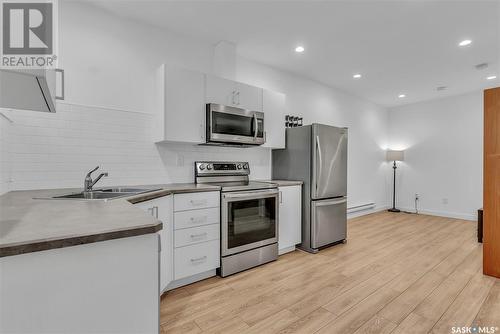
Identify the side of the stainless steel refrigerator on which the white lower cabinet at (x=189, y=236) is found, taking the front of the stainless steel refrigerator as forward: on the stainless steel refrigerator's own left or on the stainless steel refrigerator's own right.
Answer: on the stainless steel refrigerator's own right

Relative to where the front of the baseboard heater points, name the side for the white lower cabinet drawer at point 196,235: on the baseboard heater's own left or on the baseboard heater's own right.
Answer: on the baseboard heater's own right

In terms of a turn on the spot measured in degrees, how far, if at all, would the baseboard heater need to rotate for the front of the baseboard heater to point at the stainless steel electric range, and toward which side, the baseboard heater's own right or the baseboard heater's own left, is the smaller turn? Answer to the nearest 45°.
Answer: approximately 45° to the baseboard heater's own right

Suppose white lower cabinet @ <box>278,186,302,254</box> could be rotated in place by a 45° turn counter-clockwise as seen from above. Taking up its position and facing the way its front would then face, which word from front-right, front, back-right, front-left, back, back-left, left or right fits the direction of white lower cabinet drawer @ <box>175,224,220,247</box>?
back-right

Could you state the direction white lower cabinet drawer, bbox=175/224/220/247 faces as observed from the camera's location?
facing the viewer and to the right of the viewer

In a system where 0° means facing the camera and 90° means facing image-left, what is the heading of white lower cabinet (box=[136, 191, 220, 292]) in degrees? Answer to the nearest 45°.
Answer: approximately 315°

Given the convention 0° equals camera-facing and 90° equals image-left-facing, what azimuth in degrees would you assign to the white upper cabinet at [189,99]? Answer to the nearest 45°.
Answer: approximately 315°

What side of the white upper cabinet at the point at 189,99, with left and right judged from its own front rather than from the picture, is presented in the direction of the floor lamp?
left

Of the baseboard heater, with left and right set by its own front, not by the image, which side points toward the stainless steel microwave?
right

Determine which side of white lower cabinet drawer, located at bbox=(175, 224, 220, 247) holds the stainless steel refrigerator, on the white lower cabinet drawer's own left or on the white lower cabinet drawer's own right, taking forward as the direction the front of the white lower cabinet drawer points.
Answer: on the white lower cabinet drawer's own left

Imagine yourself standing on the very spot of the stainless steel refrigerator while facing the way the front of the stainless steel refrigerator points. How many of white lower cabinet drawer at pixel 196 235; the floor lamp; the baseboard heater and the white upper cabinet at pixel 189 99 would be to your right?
2

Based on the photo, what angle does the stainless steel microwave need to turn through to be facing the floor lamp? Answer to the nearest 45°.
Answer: approximately 90° to its left

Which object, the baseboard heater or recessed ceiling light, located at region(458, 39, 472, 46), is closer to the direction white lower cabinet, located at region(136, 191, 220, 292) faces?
the recessed ceiling light
